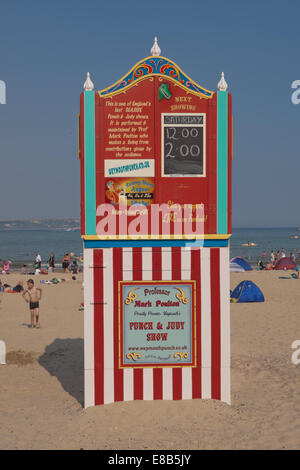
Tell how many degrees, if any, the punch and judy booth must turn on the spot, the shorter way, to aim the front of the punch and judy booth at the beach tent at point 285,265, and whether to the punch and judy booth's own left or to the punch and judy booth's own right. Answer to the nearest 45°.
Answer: approximately 180°

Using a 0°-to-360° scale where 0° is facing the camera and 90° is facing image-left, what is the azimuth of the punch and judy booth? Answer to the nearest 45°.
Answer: approximately 0°

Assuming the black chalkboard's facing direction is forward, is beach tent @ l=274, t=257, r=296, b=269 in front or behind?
behind

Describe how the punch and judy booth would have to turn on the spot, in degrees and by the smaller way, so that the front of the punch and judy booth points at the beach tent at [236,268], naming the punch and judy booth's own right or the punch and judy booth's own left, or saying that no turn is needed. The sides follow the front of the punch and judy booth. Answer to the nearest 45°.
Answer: approximately 180°

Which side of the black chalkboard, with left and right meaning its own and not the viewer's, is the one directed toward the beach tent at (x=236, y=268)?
back

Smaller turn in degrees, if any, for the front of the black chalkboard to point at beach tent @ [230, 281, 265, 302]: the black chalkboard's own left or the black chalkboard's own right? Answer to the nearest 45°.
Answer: approximately 180°

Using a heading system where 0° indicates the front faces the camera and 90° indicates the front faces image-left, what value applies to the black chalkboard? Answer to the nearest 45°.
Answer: approximately 0°

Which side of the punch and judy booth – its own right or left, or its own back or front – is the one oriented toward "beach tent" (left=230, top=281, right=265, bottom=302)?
back
